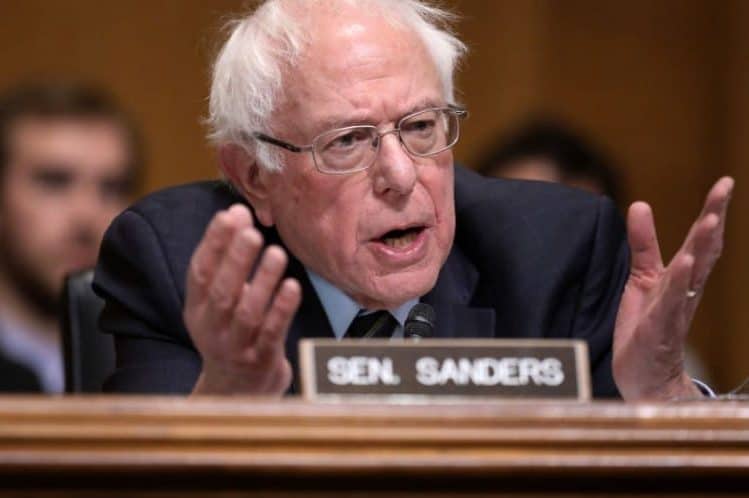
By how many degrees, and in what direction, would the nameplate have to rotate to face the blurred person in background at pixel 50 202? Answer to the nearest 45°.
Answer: approximately 135° to its right

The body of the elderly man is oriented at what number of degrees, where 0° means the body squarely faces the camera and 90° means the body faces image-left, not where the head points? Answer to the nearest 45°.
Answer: approximately 315°

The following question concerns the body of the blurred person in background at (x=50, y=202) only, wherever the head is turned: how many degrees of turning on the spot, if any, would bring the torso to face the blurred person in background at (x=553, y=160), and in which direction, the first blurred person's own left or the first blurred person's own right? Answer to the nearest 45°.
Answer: approximately 45° to the first blurred person's own left
